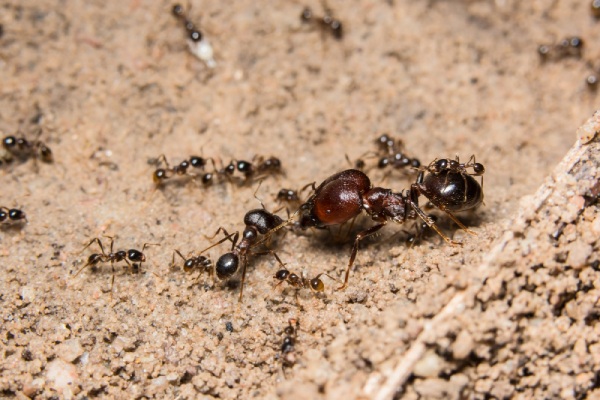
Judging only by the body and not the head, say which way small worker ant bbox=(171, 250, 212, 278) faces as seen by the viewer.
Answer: to the viewer's left

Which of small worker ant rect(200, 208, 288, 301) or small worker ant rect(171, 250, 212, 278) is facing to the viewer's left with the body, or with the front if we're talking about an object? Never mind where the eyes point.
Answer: small worker ant rect(171, 250, 212, 278)
